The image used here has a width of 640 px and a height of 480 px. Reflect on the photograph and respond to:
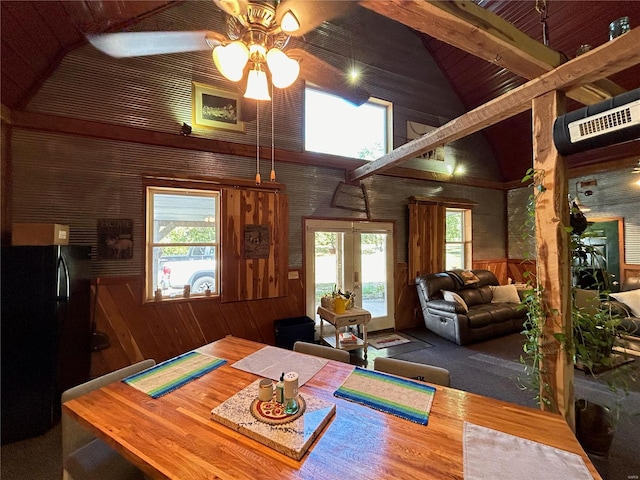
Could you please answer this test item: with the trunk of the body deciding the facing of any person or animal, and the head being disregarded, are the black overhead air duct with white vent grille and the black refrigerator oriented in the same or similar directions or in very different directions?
very different directions

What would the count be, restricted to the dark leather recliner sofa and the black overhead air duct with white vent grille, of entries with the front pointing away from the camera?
0

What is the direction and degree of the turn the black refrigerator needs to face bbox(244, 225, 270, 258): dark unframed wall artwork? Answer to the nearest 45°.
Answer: approximately 45° to its left

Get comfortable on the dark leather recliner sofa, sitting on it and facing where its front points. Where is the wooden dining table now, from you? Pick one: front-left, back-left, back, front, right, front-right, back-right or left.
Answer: front-right

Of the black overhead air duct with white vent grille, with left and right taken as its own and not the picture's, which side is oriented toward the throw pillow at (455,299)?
right

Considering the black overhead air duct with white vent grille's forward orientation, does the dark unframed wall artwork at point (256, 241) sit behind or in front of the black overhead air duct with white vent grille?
in front

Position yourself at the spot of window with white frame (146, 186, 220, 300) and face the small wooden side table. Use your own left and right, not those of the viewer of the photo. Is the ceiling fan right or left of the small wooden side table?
right

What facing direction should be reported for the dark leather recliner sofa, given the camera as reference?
facing the viewer and to the right of the viewer

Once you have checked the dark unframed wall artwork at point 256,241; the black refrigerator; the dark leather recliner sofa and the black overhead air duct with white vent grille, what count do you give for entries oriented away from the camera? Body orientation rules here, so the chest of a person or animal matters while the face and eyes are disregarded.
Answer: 0

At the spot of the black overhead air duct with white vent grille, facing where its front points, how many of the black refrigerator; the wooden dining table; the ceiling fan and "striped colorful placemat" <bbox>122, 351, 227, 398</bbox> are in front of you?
4

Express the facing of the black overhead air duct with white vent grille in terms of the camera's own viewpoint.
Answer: facing the viewer and to the left of the viewer

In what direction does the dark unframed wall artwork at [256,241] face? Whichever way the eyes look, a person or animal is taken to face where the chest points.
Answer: toward the camera

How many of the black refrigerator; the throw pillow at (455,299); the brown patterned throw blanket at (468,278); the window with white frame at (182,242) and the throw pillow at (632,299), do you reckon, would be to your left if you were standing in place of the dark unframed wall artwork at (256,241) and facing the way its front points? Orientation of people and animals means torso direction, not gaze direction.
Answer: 3

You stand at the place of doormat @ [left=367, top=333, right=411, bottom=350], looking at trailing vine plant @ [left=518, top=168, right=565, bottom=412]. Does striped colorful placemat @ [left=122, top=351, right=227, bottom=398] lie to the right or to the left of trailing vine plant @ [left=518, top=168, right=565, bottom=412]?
right

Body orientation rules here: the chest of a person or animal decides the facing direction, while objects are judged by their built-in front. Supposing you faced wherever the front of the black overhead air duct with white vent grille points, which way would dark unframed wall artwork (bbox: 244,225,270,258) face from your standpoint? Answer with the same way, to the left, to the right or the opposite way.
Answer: to the left

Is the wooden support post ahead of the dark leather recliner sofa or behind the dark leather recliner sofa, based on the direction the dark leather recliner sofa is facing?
ahead

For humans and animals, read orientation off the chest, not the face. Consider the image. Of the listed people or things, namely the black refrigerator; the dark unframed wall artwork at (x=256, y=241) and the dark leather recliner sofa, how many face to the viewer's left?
0

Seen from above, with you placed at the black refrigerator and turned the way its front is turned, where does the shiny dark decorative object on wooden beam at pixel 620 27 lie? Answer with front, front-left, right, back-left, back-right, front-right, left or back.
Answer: front

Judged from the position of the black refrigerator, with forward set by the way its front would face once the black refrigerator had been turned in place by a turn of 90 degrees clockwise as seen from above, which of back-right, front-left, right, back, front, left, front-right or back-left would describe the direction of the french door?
back-left

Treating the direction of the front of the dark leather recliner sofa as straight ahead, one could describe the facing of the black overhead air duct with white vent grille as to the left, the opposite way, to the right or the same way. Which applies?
to the right
